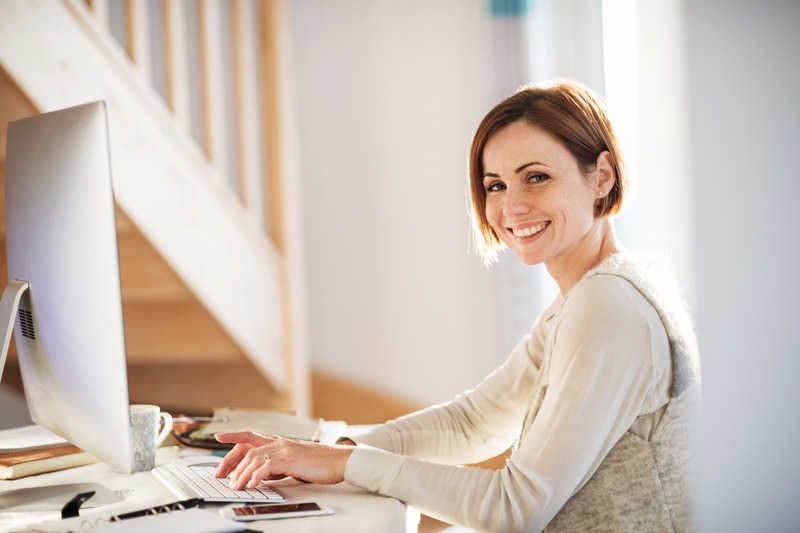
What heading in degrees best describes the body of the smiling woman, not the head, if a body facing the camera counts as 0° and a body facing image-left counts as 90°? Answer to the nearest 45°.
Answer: approximately 90°

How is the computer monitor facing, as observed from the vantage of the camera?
facing away from the viewer and to the right of the viewer

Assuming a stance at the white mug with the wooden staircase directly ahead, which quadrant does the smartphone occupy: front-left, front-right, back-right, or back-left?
back-right

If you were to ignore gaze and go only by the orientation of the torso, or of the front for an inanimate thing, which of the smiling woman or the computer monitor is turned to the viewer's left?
the smiling woman

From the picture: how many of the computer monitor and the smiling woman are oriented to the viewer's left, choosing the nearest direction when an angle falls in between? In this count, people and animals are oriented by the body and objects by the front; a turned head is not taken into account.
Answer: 1
